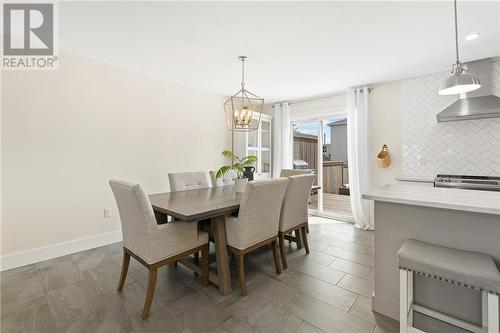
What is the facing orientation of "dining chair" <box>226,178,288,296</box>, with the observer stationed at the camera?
facing away from the viewer and to the left of the viewer

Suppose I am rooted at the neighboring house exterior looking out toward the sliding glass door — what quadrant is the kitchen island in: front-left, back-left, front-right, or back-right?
front-left

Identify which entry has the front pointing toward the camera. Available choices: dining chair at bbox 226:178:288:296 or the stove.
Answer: the stove

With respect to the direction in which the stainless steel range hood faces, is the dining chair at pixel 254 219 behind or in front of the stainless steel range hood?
in front

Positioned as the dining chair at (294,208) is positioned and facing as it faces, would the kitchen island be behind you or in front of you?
behind

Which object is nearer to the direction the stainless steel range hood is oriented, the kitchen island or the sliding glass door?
the kitchen island

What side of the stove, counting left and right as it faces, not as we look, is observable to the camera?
front

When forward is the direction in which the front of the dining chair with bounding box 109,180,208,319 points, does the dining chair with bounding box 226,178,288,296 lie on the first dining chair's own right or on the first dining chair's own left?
on the first dining chair's own right

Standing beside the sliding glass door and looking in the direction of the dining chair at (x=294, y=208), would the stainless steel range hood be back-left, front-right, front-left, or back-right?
front-left

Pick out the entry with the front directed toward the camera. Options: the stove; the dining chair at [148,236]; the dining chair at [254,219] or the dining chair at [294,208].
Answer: the stove

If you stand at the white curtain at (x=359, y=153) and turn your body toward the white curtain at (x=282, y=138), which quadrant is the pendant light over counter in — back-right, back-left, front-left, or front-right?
back-left

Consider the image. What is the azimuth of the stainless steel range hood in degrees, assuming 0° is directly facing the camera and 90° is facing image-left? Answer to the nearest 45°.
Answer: approximately 0°

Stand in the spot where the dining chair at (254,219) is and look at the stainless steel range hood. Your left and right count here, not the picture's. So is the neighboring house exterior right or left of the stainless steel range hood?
left

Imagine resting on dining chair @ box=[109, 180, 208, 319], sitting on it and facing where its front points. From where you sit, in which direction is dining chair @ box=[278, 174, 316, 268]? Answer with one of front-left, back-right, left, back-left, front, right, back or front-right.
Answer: front-right

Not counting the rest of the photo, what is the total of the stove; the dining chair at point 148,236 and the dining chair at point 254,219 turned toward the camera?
1

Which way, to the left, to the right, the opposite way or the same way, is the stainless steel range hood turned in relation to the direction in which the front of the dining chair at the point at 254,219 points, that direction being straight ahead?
to the left
